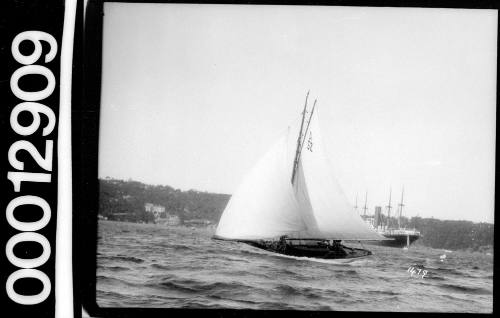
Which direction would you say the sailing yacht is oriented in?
to the viewer's left
